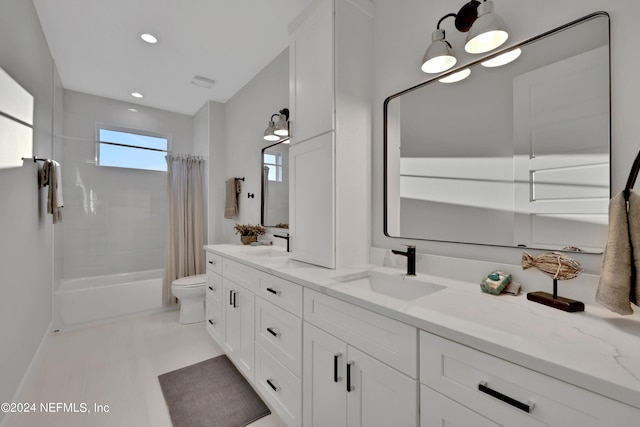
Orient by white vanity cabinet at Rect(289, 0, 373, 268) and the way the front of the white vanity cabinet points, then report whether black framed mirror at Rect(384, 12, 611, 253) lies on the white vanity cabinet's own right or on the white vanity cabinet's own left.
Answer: on the white vanity cabinet's own left

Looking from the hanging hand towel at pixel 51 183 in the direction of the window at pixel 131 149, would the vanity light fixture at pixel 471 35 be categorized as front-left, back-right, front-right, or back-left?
back-right

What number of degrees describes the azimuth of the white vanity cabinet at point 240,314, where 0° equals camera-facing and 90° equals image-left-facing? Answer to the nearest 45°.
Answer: approximately 45°
